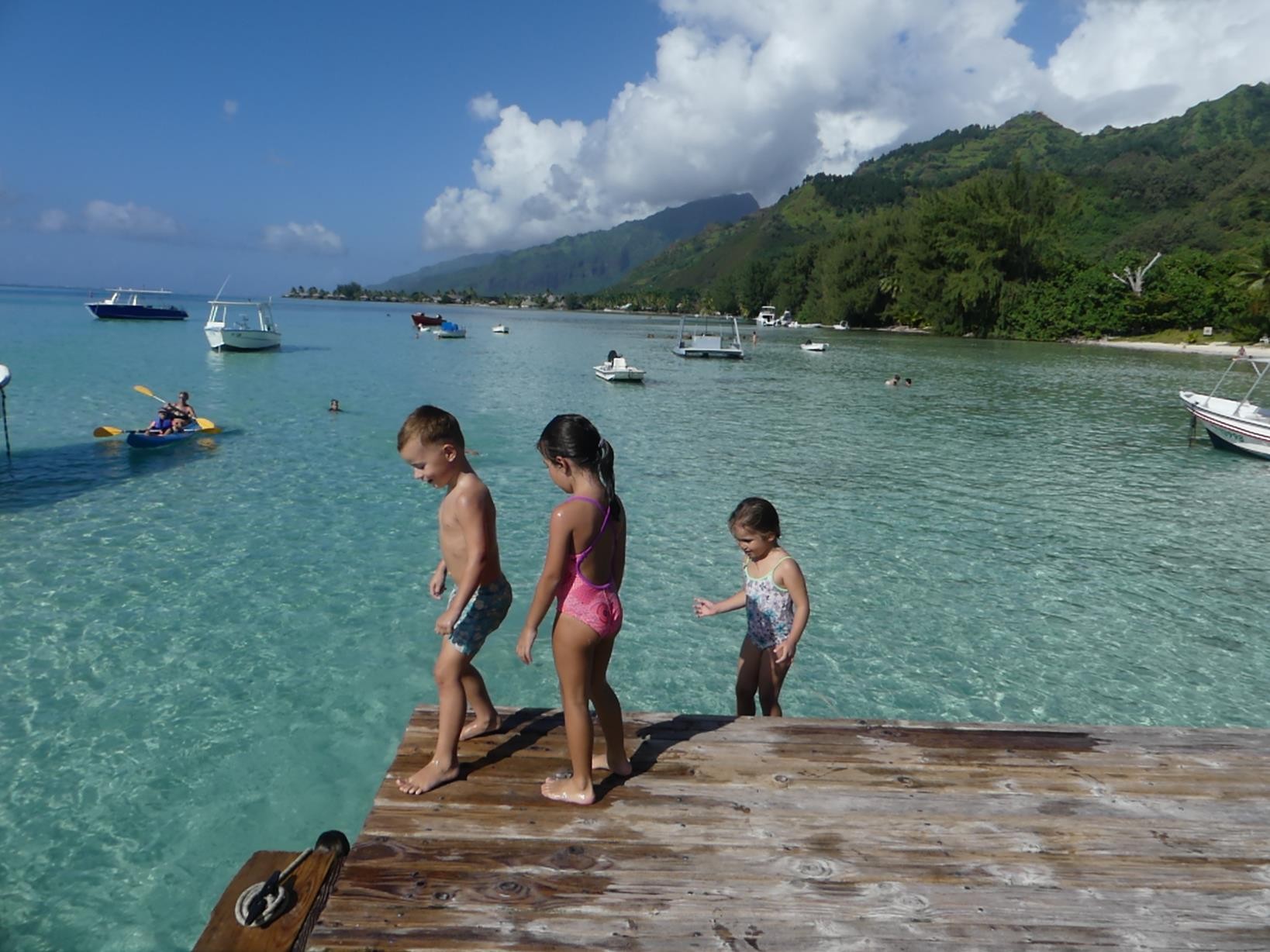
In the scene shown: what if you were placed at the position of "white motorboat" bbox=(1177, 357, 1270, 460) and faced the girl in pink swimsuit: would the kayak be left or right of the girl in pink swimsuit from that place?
right

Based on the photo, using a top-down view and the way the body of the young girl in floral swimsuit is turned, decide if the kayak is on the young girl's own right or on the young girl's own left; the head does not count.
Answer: on the young girl's own right

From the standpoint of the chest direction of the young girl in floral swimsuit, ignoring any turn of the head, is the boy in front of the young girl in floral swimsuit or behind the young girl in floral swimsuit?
in front

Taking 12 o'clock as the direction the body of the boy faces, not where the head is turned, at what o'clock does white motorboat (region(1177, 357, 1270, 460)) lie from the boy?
The white motorboat is roughly at 5 o'clock from the boy.

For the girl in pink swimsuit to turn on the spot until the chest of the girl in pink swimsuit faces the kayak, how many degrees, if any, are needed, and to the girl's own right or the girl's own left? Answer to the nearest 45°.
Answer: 0° — they already face it

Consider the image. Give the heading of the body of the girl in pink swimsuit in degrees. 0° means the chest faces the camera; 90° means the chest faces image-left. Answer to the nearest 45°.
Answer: approximately 135°

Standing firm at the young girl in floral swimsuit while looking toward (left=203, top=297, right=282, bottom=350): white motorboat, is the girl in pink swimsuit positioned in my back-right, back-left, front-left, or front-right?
back-left

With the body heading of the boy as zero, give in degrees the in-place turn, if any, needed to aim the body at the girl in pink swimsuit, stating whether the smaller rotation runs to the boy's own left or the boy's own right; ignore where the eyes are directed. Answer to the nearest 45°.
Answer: approximately 135° to the boy's own left

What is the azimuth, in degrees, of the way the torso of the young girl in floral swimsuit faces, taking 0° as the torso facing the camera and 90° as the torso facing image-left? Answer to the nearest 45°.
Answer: approximately 45°

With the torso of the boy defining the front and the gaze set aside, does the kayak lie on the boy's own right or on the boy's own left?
on the boy's own right

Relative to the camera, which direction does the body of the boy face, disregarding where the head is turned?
to the viewer's left

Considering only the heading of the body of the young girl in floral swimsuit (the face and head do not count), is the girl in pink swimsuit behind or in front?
in front

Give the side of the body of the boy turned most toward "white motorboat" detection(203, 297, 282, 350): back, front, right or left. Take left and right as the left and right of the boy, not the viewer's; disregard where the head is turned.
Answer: right

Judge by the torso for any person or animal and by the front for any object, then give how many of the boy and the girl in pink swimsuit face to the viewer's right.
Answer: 0

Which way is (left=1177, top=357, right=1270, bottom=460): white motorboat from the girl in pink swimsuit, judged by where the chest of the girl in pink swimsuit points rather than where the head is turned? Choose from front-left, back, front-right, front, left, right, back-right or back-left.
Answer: right

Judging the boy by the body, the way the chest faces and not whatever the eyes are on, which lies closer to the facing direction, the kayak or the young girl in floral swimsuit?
the kayak
